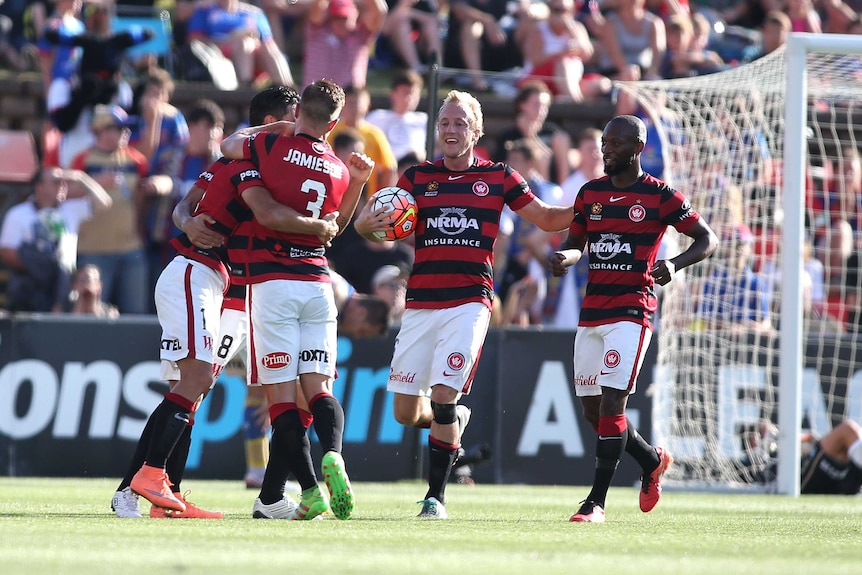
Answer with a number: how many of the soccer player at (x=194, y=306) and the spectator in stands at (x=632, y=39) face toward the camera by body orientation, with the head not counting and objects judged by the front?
1

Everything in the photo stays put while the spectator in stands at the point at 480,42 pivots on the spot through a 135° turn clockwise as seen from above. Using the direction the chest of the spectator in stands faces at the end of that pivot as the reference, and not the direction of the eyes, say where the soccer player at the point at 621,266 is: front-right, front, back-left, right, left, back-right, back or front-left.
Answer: back-left

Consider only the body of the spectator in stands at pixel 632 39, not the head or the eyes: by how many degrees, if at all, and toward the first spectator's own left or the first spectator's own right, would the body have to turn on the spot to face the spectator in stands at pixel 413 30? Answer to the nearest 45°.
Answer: approximately 90° to the first spectator's own right

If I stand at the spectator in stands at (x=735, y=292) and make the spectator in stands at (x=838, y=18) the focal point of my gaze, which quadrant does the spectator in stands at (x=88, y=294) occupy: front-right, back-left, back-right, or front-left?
back-left

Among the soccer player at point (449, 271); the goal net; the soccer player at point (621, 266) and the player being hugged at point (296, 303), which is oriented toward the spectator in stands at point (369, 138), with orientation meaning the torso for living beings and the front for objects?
the player being hugged

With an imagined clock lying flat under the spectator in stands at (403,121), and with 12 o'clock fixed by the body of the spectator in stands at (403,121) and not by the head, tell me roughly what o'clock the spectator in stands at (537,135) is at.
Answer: the spectator in stands at (537,135) is roughly at 9 o'clock from the spectator in stands at (403,121).

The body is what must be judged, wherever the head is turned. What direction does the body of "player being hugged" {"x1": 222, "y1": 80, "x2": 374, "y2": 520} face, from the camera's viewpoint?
away from the camera

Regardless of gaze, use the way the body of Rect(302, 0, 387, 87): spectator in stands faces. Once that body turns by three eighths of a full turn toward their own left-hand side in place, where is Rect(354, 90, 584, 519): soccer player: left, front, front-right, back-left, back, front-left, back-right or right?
back-right

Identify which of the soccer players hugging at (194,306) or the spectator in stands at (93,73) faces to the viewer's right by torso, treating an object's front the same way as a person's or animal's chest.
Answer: the soccer players hugging
